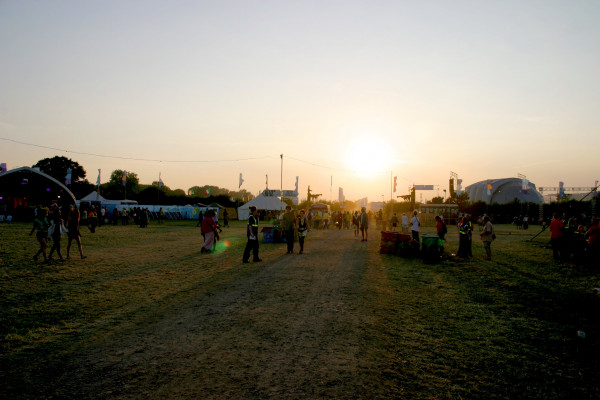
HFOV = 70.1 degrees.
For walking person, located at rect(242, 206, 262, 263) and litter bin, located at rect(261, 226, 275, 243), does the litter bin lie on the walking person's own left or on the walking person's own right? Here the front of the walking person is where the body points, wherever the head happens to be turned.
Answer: on the walking person's own left

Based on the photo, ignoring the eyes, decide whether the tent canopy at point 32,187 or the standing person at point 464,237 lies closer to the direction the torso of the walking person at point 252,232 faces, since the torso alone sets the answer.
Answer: the standing person
